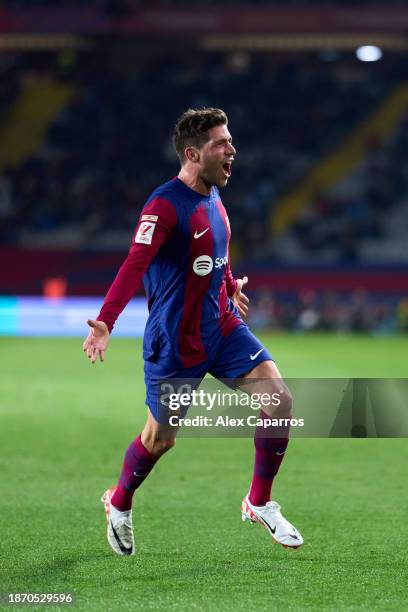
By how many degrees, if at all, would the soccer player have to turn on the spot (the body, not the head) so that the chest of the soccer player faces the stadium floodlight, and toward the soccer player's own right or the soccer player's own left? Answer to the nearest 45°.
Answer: approximately 135° to the soccer player's own left

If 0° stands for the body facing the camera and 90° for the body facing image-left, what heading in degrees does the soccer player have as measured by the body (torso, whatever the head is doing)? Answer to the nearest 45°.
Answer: approximately 315°
